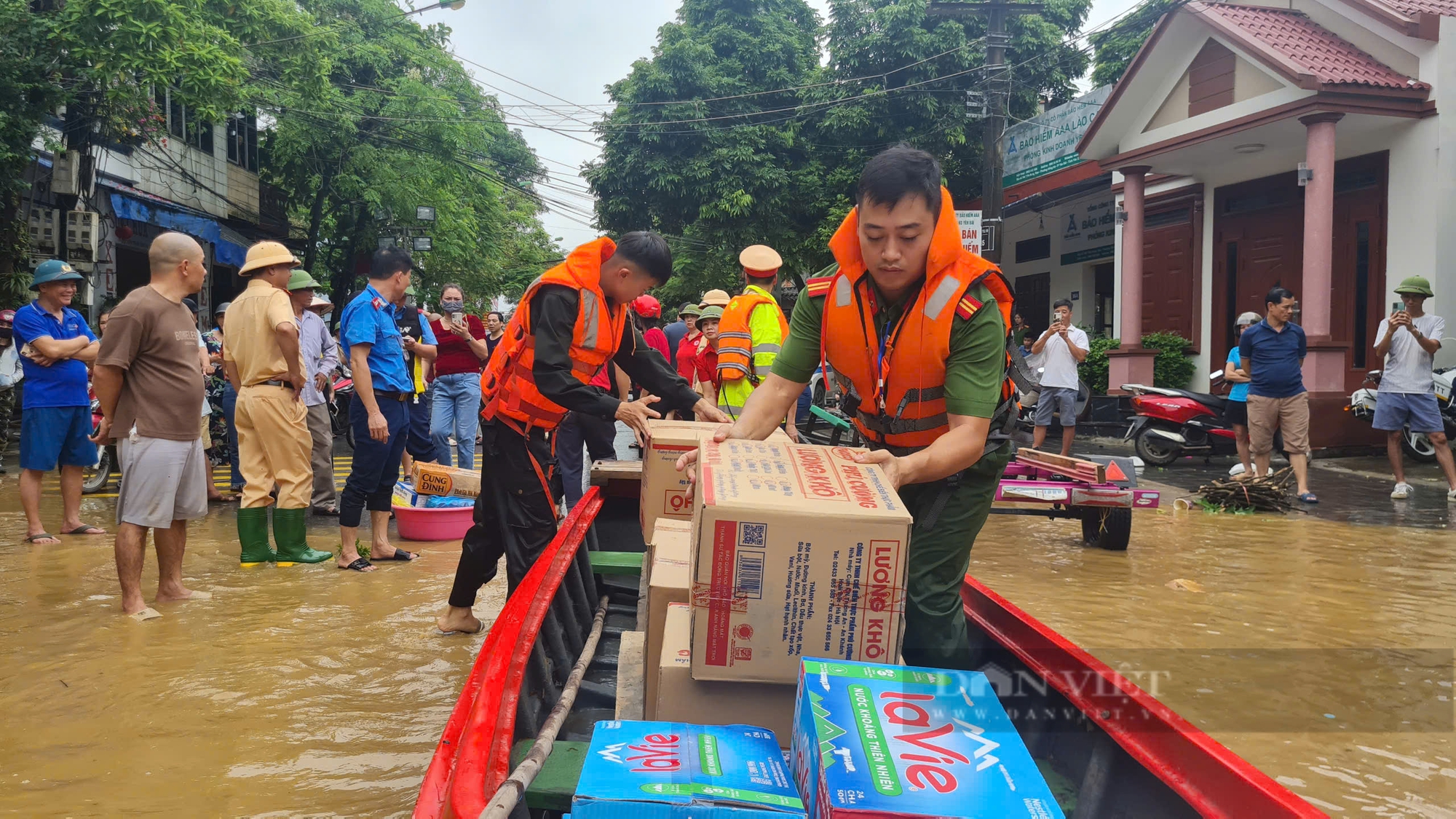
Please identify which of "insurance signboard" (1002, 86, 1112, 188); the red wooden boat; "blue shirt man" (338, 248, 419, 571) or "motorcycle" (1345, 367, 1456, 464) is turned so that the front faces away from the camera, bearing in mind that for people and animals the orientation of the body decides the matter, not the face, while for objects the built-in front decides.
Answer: the red wooden boat

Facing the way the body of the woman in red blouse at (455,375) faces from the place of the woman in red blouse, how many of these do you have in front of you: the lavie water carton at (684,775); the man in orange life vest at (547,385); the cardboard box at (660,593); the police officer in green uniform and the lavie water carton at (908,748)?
5

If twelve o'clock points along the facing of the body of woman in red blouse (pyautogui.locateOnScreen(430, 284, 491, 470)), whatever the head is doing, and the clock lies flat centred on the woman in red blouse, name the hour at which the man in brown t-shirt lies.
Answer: The man in brown t-shirt is roughly at 1 o'clock from the woman in red blouse.

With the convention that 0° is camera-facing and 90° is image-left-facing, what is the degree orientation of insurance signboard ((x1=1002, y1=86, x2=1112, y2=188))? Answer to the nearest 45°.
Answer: approximately 45°

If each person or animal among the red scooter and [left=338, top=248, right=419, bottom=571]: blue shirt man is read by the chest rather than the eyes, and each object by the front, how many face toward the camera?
0

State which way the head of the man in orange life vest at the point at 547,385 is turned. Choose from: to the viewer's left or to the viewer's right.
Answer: to the viewer's right

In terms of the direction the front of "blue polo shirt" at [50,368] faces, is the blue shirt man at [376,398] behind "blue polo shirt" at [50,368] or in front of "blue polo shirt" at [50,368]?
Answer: in front

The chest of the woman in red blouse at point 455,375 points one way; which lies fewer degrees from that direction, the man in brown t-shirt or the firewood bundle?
the man in brown t-shirt

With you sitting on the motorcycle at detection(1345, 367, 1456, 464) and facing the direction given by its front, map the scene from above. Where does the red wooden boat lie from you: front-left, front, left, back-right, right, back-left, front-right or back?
back-right

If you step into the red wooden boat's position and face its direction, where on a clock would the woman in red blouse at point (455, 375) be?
The woman in red blouse is roughly at 11 o'clock from the red wooden boat.

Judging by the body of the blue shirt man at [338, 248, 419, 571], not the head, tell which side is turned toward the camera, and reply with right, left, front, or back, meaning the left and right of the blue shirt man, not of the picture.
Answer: right

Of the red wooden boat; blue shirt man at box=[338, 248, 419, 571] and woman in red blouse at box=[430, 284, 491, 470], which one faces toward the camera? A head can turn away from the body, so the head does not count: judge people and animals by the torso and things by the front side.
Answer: the woman in red blouse

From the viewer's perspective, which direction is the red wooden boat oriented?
away from the camera
